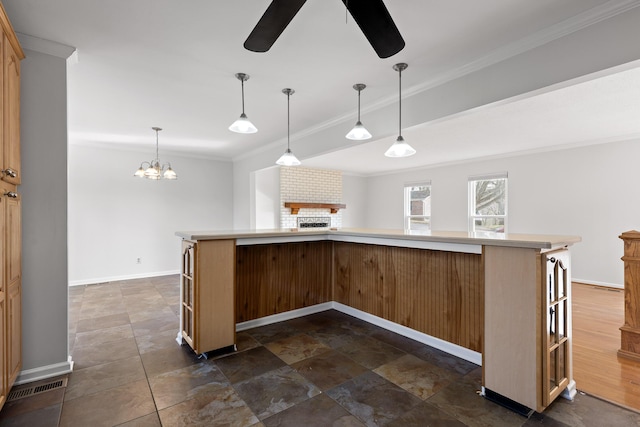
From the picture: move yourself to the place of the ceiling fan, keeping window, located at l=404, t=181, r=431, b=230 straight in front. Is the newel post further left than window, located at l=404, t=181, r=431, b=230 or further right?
right

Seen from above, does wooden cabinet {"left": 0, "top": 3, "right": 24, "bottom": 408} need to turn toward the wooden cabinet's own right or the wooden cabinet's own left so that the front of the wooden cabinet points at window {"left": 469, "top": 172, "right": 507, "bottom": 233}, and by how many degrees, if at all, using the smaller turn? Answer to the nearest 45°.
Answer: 0° — it already faces it

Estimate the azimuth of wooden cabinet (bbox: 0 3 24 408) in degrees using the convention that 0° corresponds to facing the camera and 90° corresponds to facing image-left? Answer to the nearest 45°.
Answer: approximately 270°

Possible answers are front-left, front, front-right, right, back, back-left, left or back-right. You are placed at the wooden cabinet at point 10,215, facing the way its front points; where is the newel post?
front-right

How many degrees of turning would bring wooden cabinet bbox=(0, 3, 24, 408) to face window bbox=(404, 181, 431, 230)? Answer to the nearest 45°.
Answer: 0° — it already faces it
